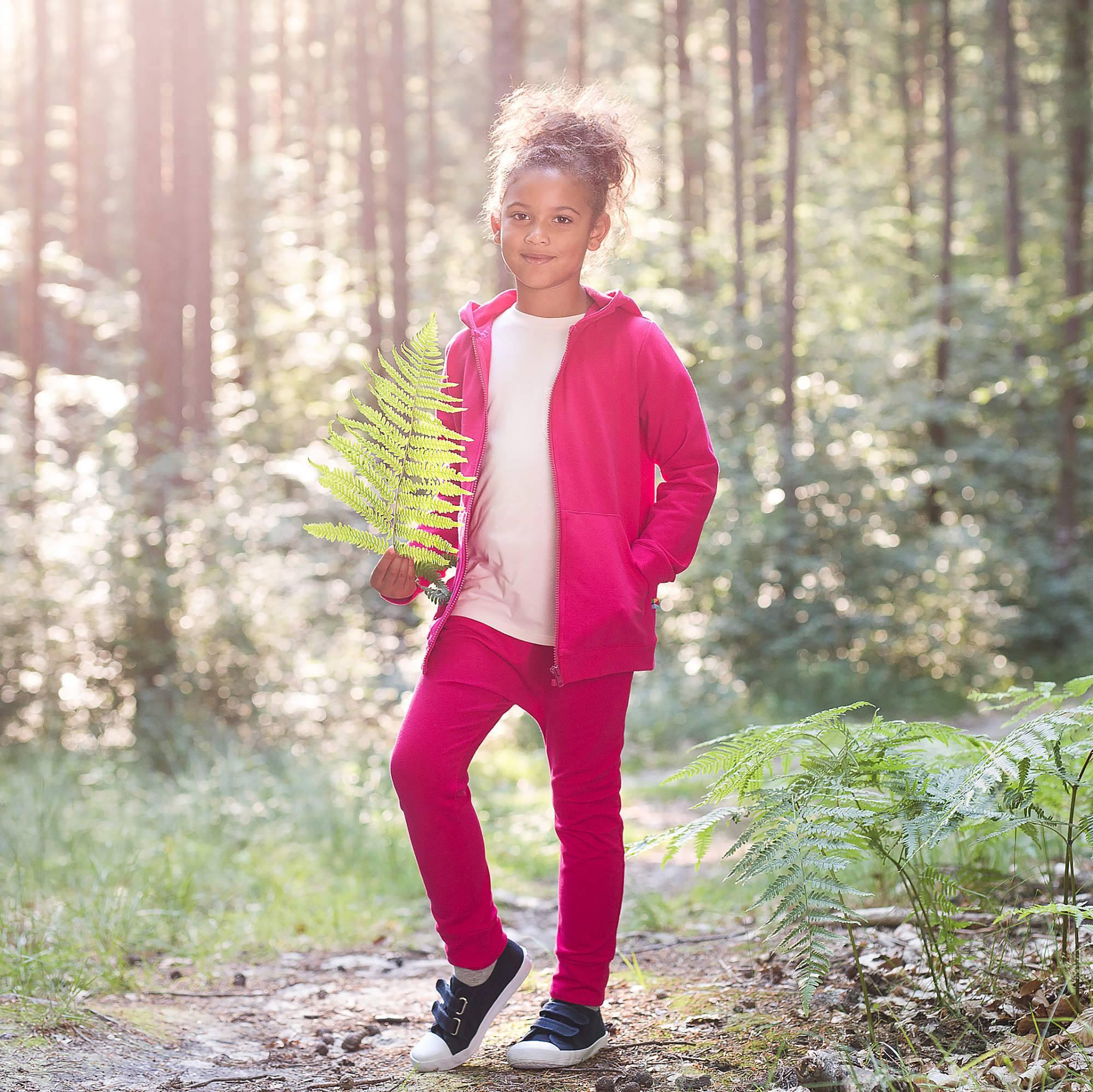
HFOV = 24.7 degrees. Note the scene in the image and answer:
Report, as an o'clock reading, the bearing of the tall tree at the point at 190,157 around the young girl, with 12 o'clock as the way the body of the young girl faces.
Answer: The tall tree is roughly at 4 o'clock from the young girl.

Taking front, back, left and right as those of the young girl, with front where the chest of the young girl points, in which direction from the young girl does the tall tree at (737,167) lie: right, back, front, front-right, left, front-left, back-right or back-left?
back-right

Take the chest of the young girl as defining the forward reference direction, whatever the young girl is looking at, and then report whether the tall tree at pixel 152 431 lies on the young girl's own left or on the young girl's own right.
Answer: on the young girl's own right

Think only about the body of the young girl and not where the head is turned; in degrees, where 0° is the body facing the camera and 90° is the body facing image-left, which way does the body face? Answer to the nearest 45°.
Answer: approximately 45°

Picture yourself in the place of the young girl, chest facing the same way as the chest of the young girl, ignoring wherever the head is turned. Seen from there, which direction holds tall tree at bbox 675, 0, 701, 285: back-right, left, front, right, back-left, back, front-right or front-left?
back-right

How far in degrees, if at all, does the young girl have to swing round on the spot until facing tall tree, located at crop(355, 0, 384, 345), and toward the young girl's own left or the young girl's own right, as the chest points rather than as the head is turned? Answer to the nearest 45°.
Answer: approximately 135° to the young girl's own right
